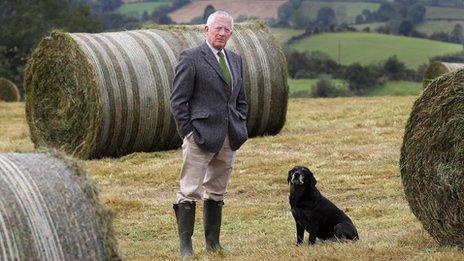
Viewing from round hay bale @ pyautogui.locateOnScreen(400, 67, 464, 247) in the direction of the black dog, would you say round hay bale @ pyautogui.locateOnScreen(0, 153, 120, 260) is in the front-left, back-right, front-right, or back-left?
front-left

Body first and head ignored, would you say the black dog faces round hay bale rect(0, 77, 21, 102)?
no

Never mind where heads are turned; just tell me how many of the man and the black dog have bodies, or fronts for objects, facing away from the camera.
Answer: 0

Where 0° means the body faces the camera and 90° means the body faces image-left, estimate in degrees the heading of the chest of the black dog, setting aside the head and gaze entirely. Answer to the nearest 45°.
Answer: approximately 45°

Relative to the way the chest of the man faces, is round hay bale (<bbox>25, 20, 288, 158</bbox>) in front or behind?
behind

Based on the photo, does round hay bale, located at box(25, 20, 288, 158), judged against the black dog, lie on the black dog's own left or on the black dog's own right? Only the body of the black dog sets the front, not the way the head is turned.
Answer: on the black dog's own right

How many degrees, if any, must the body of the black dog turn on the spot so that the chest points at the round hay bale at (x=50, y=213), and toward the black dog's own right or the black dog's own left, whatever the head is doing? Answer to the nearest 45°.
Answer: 0° — it already faces it

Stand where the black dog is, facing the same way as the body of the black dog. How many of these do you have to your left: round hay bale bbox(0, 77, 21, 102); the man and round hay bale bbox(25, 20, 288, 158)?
0

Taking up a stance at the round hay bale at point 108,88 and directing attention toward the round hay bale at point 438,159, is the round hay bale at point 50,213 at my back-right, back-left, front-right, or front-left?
front-right

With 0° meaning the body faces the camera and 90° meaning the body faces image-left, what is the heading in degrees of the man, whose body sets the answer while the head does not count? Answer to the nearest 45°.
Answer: approximately 315°
